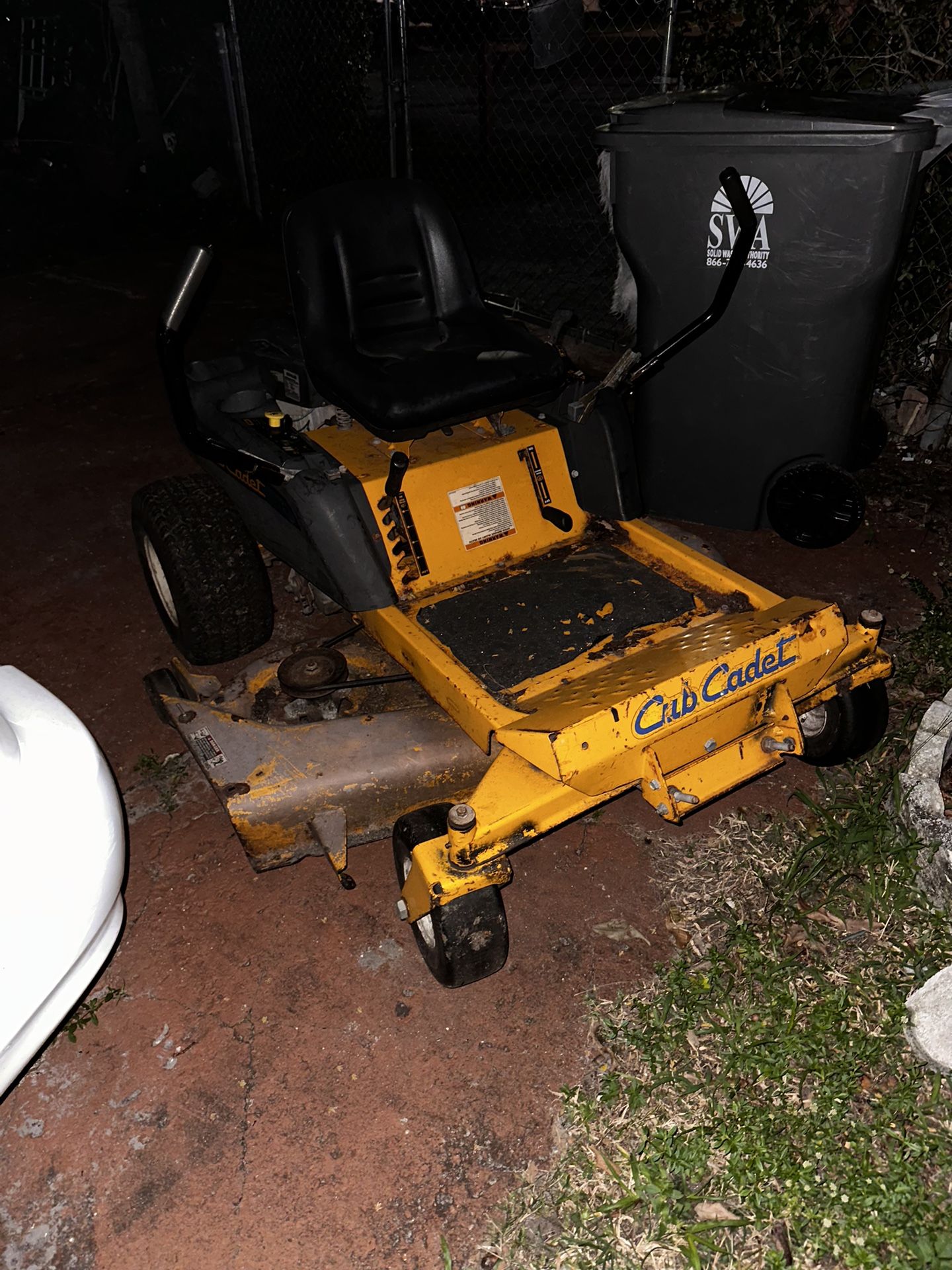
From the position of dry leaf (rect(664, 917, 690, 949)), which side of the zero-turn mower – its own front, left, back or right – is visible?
front

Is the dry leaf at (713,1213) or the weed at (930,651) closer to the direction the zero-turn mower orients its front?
the dry leaf

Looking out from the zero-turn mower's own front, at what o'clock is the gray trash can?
The gray trash can is roughly at 9 o'clock from the zero-turn mower.

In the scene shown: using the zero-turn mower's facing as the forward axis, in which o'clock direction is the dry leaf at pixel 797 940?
The dry leaf is roughly at 12 o'clock from the zero-turn mower.

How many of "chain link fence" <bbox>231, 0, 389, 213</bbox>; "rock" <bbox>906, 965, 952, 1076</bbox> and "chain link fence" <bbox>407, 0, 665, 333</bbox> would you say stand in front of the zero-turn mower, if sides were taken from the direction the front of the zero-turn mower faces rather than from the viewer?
1

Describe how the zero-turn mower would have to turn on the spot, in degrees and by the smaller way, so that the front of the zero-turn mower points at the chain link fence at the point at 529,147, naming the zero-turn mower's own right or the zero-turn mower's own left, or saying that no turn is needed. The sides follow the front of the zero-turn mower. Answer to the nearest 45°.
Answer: approximately 135° to the zero-turn mower's own left

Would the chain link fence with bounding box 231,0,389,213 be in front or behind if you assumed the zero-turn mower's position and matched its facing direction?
behind

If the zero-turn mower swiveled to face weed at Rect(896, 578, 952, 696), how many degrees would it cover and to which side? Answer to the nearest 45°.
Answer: approximately 45° to its left

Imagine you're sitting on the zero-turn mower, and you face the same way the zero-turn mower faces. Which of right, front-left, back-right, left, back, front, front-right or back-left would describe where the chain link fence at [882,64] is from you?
left

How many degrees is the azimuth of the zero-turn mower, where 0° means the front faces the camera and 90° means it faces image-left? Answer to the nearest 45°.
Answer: approximately 315°

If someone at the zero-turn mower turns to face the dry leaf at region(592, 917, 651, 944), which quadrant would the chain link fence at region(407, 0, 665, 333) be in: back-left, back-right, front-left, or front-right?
back-left
